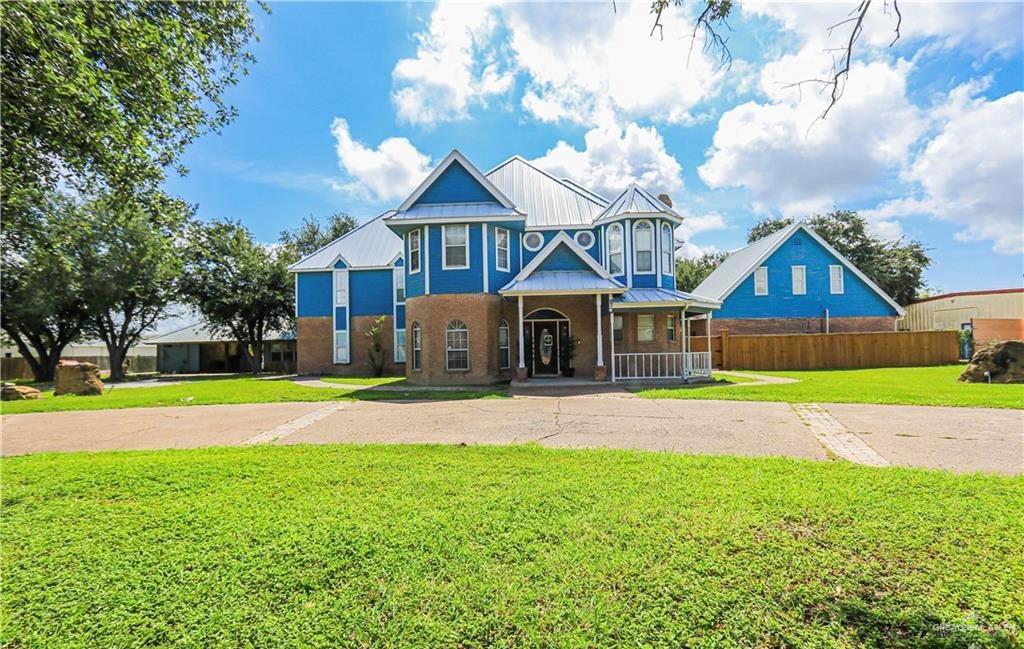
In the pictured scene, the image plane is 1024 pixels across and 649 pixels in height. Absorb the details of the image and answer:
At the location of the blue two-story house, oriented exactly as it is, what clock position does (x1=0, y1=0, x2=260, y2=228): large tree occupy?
The large tree is roughly at 1 o'clock from the blue two-story house.

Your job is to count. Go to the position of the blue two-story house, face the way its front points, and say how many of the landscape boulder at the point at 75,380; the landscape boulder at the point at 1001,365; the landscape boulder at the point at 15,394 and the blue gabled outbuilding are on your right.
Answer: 2

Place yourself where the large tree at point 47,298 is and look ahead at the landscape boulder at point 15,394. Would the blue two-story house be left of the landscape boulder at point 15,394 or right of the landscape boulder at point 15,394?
left

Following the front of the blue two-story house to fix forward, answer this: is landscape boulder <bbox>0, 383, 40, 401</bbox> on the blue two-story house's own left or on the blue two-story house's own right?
on the blue two-story house's own right

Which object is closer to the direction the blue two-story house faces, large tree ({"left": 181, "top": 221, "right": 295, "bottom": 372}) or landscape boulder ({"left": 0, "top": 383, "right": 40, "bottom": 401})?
the landscape boulder

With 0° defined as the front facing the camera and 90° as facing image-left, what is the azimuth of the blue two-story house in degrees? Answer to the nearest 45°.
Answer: approximately 0°

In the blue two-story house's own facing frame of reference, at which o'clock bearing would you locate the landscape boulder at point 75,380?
The landscape boulder is roughly at 3 o'clock from the blue two-story house.

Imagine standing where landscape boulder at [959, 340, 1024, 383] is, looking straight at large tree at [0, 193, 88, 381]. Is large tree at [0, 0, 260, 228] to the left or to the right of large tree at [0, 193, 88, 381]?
left

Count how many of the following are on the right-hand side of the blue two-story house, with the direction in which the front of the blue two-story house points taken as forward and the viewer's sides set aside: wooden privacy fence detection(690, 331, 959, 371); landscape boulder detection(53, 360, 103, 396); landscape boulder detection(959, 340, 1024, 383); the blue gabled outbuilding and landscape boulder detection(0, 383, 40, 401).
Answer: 2

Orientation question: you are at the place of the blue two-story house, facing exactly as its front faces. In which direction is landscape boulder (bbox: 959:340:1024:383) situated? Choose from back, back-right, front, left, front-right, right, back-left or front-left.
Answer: left
